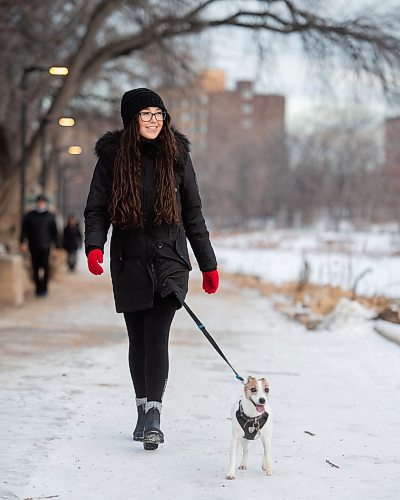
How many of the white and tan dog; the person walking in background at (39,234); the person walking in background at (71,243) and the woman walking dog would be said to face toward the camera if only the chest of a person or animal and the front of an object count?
4

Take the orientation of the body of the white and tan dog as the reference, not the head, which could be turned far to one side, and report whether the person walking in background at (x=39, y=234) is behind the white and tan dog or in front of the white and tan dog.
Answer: behind

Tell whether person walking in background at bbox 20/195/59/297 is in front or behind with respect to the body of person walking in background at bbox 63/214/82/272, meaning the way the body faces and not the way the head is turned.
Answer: in front

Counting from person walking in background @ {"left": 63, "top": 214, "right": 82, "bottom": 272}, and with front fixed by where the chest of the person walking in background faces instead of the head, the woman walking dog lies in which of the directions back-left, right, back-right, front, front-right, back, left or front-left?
front

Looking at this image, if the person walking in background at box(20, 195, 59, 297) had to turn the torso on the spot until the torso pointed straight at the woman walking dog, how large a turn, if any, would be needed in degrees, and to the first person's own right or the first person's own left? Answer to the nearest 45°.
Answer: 0° — they already face them

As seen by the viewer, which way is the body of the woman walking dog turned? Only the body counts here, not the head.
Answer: toward the camera

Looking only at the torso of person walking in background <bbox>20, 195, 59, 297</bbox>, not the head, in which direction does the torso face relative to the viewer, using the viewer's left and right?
facing the viewer

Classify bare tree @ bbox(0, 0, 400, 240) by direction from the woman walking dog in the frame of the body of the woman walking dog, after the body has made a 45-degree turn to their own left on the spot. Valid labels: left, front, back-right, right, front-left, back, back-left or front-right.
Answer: back-left

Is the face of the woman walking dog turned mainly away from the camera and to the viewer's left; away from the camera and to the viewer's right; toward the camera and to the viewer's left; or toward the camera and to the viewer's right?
toward the camera and to the viewer's right

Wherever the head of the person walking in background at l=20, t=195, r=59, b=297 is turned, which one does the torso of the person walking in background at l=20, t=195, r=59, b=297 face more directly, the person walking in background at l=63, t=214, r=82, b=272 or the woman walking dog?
the woman walking dog

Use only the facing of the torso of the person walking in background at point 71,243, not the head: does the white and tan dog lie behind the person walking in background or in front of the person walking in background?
in front

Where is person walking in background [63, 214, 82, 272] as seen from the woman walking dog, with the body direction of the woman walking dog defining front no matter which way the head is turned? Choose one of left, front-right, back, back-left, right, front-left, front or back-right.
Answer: back

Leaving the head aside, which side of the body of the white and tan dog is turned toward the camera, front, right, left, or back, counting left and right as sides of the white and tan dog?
front

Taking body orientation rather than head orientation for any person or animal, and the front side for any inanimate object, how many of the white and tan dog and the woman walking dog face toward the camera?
2

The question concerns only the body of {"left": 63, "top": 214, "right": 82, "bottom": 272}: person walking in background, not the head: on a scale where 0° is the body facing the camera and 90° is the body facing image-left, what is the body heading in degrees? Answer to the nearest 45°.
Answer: approximately 0°
